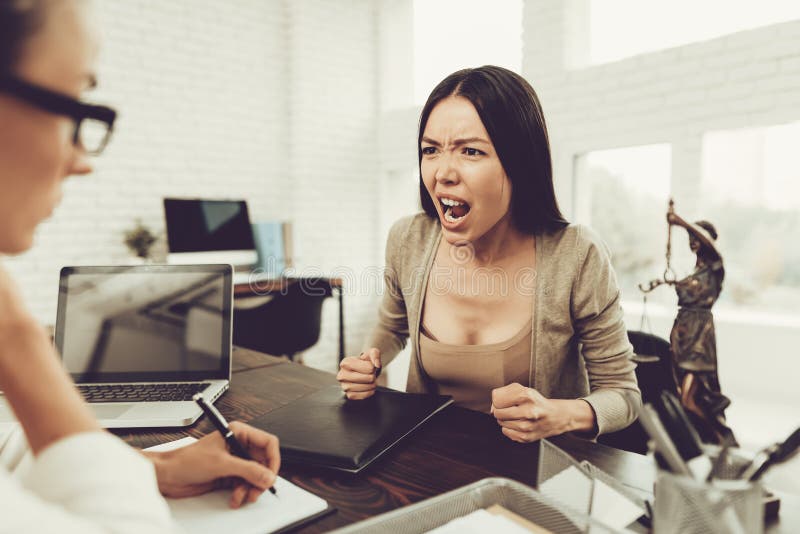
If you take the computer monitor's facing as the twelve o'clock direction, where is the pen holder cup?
The pen holder cup is roughly at 12 o'clock from the computer monitor.

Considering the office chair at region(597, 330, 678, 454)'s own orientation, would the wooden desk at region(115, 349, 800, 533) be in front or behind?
in front

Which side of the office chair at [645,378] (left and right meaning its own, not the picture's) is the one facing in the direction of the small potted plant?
right

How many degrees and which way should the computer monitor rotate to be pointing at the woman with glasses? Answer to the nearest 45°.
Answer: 0° — it already faces them

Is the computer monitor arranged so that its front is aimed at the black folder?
yes

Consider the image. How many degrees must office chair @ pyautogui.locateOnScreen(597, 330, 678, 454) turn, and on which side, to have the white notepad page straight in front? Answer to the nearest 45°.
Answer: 0° — it already faces it

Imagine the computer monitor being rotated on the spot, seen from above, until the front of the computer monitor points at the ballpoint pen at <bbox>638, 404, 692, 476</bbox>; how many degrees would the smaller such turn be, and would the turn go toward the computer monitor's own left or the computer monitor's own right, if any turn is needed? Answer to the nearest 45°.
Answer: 0° — it already faces it

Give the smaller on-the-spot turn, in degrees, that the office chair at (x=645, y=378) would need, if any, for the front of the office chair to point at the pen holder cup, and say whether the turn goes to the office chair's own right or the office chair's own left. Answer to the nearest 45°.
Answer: approximately 45° to the office chair's own left

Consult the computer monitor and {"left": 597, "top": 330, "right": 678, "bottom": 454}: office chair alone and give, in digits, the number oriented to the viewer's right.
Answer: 0

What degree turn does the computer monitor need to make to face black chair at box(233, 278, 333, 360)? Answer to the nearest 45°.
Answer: approximately 45° to its left

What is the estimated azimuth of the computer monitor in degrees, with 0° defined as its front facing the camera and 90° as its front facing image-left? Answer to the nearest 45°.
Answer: approximately 0°

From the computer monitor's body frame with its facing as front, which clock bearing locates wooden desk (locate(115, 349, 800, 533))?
The wooden desk is roughly at 12 o'clock from the computer monitor.
